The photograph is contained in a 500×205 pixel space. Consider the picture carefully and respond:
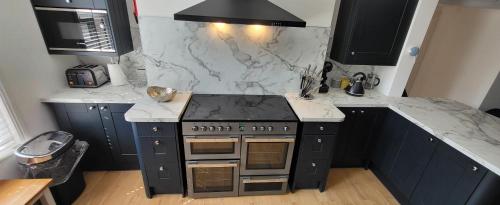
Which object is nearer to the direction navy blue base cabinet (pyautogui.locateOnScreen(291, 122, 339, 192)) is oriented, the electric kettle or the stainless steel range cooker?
the stainless steel range cooker

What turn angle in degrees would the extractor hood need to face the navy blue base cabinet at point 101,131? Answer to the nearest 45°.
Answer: approximately 90° to its right

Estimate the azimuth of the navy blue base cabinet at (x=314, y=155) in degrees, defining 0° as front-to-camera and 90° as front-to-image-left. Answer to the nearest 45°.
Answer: approximately 0°

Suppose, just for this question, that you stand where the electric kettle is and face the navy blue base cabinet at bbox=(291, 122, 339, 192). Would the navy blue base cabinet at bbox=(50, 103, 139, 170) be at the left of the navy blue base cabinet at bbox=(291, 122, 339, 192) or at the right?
right

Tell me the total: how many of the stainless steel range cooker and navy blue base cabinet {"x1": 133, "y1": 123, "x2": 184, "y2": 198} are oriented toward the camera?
2

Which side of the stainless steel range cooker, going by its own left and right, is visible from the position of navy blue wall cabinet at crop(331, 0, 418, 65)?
left

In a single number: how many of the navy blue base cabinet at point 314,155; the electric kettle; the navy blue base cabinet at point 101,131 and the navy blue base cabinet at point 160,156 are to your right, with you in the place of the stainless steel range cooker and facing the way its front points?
2

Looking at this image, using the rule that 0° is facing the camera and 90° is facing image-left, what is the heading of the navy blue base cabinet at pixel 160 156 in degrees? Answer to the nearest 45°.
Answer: approximately 0°

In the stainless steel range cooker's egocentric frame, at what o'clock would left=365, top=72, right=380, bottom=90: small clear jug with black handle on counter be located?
The small clear jug with black handle on counter is roughly at 8 o'clock from the stainless steel range cooker.

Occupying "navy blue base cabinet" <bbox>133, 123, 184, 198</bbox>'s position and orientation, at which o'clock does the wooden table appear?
The wooden table is roughly at 3 o'clock from the navy blue base cabinet.

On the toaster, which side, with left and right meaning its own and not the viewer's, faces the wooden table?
front

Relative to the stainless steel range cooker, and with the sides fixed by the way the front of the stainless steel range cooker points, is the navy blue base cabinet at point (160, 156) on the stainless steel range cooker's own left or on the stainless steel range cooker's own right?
on the stainless steel range cooker's own right

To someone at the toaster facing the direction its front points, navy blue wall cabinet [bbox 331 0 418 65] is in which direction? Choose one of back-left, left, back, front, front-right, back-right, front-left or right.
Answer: left
